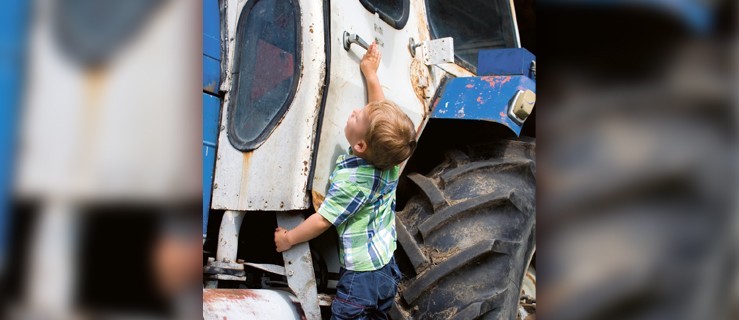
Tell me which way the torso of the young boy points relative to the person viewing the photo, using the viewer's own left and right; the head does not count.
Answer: facing away from the viewer and to the left of the viewer
